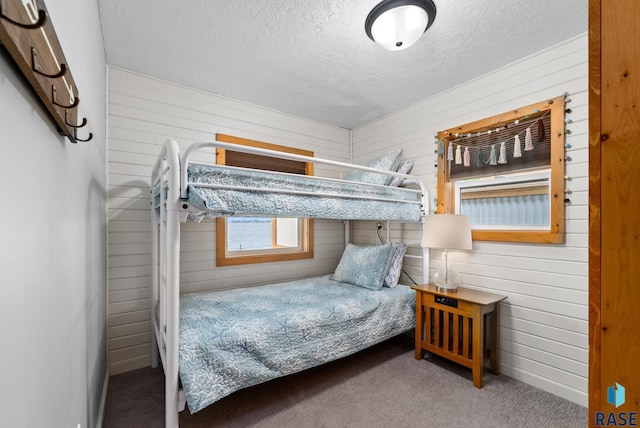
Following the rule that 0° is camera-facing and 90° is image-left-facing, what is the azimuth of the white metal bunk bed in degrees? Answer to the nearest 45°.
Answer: approximately 45°

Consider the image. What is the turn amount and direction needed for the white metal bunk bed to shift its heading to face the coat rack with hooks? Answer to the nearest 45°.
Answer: approximately 45° to its left

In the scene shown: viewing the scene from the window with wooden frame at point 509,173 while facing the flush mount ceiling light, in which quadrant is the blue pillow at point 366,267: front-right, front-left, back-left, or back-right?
front-right

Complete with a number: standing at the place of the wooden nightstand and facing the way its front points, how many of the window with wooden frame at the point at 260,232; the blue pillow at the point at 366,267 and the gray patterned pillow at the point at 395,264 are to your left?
0

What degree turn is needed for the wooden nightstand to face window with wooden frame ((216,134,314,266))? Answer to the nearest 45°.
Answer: approximately 45° to its right

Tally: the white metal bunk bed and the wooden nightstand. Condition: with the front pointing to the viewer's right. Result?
0

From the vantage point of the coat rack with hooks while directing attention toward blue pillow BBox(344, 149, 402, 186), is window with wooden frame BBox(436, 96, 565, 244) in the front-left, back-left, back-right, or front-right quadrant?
front-right

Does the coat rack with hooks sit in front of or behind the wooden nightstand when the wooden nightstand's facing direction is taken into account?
in front

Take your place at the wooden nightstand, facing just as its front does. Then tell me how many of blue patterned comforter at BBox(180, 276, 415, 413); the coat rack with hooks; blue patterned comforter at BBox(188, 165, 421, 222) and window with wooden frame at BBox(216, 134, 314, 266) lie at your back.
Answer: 0

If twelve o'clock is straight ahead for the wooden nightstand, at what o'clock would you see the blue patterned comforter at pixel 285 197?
The blue patterned comforter is roughly at 12 o'clock from the wooden nightstand.
